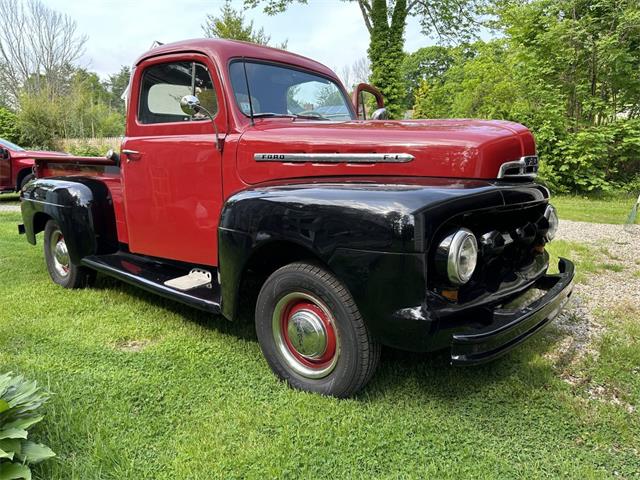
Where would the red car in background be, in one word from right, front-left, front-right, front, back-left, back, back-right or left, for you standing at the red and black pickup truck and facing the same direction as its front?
back

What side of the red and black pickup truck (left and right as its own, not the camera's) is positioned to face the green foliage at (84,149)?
back

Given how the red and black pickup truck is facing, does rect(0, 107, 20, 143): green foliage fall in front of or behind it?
behind

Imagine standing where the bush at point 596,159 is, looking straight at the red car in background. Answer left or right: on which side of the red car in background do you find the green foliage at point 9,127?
right

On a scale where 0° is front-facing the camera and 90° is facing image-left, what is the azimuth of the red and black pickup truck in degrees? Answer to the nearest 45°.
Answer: approximately 315°

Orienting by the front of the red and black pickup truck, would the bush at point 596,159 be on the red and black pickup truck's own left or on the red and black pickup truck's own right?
on the red and black pickup truck's own left
